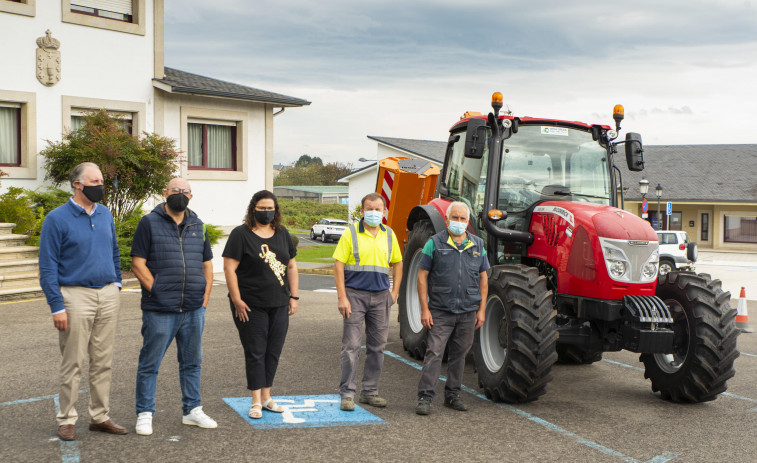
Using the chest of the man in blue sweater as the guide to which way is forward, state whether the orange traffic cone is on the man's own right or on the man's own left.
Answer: on the man's own left

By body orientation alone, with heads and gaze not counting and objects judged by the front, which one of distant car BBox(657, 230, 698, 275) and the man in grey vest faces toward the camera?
the man in grey vest

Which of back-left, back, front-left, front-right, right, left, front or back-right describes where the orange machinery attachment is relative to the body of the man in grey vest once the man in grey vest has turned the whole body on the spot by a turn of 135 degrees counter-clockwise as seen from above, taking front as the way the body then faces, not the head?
front-left

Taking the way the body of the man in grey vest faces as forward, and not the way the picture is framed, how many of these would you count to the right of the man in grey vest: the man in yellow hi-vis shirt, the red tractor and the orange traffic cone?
1

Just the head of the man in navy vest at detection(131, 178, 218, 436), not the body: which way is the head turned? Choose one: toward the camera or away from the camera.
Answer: toward the camera

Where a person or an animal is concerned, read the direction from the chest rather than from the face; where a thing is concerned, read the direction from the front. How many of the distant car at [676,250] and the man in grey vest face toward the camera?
1

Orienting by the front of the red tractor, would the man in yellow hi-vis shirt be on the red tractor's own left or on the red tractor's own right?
on the red tractor's own right

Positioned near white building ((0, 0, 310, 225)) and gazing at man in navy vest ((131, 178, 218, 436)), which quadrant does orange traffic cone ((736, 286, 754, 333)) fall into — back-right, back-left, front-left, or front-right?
front-left

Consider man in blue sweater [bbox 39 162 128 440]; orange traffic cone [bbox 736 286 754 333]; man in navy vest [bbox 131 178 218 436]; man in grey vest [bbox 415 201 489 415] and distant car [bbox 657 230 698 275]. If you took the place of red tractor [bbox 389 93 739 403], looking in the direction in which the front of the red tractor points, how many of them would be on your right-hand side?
3

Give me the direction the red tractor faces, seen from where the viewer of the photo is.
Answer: facing the viewer and to the right of the viewer

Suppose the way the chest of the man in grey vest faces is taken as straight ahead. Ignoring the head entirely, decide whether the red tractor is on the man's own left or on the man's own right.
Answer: on the man's own left

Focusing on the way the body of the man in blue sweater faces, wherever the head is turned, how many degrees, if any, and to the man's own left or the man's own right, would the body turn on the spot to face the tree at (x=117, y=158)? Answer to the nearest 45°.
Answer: approximately 135° to the man's own left

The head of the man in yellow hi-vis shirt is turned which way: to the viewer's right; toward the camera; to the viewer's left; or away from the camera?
toward the camera

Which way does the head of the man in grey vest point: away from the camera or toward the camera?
toward the camera

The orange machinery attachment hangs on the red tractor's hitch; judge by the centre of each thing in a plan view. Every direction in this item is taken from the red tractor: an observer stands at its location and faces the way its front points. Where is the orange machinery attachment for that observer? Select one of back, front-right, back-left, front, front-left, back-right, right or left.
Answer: back

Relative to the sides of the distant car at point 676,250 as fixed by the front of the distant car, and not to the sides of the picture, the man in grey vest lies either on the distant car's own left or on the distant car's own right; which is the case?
on the distant car's own left

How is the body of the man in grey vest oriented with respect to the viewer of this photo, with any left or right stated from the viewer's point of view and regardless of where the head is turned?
facing the viewer
